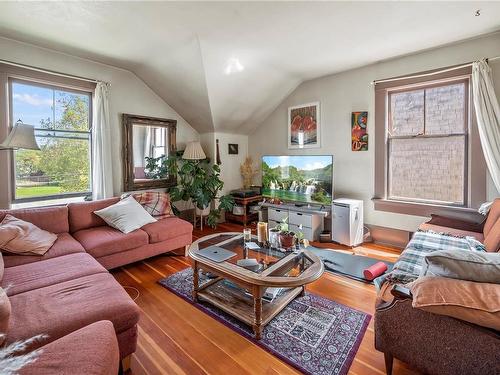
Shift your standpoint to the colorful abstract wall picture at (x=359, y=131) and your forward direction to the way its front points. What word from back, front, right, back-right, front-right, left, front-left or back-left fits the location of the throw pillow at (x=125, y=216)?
front-right

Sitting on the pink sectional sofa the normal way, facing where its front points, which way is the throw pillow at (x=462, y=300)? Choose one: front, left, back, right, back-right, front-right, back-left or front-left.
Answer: front

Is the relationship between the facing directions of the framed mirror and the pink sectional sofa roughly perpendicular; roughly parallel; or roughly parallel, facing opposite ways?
roughly parallel

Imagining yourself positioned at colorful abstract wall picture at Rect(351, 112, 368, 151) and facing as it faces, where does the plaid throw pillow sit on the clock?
The plaid throw pillow is roughly at 2 o'clock from the colorful abstract wall picture.

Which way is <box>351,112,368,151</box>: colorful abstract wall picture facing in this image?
toward the camera

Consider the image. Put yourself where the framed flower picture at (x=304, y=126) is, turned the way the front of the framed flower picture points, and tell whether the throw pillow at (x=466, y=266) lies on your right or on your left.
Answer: on your left

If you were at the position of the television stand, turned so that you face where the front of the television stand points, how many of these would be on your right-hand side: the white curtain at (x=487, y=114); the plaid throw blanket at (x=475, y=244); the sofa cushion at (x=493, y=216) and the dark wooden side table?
1

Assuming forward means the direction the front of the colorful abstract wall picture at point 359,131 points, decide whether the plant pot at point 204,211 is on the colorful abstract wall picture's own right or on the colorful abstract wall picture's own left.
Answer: on the colorful abstract wall picture's own right

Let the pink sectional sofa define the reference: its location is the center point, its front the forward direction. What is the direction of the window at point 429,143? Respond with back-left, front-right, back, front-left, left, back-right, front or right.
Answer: front-left

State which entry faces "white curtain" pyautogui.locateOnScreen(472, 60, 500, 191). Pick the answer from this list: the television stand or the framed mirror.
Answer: the framed mirror

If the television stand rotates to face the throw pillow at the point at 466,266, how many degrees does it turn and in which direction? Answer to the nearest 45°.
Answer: approximately 45° to its left

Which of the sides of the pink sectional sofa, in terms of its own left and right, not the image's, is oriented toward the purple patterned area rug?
front

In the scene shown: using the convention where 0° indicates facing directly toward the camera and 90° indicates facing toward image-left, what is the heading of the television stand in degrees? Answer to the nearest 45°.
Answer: approximately 45°

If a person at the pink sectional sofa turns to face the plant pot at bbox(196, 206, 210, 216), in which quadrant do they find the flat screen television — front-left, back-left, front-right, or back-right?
front-right

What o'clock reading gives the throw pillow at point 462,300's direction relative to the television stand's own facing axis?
The throw pillow is roughly at 10 o'clock from the television stand.

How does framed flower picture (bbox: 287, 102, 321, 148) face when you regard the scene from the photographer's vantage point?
facing the viewer and to the left of the viewer

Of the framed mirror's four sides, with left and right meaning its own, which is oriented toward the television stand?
front

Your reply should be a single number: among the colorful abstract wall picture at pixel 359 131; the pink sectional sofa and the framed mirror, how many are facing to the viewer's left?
0
